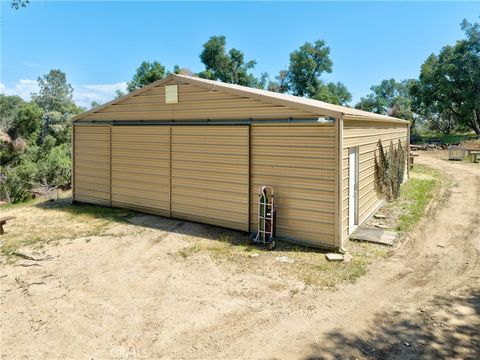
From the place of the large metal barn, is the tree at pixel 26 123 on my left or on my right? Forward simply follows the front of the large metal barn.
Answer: on my right

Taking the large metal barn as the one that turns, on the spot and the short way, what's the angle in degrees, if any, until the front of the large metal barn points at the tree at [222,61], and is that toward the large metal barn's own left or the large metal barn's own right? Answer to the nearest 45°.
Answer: approximately 135° to the large metal barn's own right

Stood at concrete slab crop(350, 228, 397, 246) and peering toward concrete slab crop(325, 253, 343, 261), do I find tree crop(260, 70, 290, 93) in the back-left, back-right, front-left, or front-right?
back-right

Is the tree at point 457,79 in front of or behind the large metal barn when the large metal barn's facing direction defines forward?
behind

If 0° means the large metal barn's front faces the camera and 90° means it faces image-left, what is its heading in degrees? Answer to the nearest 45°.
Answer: approximately 45°

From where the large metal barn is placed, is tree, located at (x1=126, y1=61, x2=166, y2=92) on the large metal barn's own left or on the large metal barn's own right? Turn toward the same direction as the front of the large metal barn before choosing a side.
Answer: on the large metal barn's own right

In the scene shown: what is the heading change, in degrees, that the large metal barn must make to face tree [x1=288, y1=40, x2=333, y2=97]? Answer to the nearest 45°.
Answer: approximately 135° to its right

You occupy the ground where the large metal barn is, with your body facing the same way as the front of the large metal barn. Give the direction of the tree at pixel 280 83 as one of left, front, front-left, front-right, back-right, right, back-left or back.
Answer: back-right
